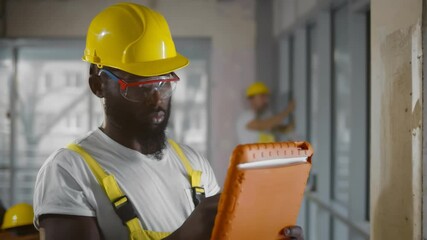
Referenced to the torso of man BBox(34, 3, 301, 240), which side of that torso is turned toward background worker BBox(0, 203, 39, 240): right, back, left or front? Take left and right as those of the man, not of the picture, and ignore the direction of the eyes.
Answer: back

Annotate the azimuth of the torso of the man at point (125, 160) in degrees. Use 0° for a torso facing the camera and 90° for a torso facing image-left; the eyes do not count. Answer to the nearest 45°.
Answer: approximately 315°

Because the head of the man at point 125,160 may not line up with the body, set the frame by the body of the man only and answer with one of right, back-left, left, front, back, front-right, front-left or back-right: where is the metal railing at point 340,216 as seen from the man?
left

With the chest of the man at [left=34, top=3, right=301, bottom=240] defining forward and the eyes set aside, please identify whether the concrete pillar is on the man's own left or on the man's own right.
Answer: on the man's own left

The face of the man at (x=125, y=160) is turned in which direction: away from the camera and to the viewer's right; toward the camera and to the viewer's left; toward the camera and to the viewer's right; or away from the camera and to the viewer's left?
toward the camera and to the viewer's right

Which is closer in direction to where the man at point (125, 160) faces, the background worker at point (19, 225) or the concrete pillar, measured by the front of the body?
the concrete pillar
